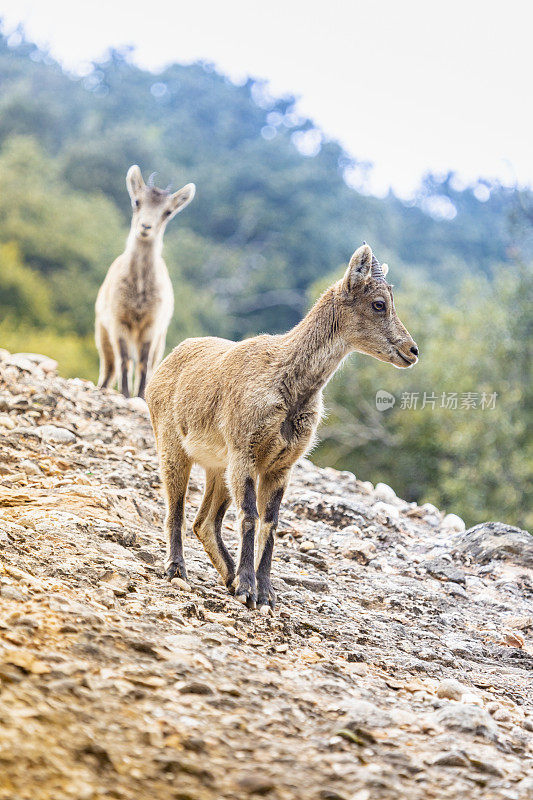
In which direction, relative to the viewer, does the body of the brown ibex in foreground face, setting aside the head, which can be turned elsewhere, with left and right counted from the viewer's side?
facing the viewer and to the right of the viewer

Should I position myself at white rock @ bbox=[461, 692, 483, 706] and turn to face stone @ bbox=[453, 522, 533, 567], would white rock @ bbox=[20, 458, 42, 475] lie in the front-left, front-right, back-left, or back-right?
front-left

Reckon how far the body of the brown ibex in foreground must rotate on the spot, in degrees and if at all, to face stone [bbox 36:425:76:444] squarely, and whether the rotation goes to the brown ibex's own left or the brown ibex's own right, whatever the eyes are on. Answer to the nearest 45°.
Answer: approximately 180°

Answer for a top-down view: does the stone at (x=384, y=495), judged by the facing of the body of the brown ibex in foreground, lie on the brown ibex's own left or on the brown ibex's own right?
on the brown ibex's own left

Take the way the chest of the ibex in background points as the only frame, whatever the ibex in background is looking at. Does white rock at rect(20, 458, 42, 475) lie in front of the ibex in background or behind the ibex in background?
in front

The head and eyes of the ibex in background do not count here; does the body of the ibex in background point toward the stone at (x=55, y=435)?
yes

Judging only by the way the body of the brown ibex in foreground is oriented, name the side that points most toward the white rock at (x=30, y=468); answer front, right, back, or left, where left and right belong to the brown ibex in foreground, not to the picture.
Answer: back

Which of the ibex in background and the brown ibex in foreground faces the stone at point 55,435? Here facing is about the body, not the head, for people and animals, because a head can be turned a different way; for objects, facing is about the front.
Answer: the ibex in background

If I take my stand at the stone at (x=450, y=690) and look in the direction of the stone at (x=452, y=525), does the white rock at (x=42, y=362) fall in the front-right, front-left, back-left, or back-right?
front-left

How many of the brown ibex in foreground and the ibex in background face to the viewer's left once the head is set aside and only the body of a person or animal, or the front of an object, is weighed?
0

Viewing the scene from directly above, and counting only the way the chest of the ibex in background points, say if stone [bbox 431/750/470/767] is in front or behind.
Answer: in front

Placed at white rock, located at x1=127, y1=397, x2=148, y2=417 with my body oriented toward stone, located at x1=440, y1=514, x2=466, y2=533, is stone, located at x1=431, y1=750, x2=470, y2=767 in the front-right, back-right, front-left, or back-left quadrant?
front-right

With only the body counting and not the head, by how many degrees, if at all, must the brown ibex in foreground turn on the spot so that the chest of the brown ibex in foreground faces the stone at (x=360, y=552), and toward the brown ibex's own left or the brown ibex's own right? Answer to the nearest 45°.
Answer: approximately 90° to the brown ibex's own left

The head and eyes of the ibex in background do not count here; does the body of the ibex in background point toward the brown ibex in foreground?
yes

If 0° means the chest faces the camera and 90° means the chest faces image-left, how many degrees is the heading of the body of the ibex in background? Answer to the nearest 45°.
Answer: approximately 0°

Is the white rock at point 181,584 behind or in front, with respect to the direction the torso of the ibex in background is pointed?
in front
